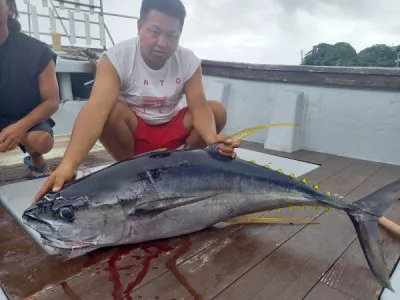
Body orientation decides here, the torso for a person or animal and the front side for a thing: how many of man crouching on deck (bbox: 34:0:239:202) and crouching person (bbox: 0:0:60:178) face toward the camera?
2

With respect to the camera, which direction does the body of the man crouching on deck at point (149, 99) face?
toward the camera

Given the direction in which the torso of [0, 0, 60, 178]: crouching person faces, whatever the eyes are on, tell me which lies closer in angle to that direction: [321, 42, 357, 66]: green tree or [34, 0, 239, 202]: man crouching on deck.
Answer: the man crouching on deck

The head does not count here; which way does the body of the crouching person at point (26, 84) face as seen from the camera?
toward the camera

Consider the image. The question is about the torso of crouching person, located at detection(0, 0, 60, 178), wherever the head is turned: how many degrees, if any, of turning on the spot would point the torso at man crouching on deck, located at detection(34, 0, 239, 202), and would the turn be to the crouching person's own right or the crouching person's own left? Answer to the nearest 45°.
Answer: approximately 45° to the crouching person's own left

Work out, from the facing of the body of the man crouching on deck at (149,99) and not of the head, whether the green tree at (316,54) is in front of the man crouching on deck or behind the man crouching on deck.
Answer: behind

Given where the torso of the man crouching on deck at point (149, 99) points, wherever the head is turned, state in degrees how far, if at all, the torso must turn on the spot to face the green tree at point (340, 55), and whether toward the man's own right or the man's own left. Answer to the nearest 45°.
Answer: approximately 135° to the man's own left

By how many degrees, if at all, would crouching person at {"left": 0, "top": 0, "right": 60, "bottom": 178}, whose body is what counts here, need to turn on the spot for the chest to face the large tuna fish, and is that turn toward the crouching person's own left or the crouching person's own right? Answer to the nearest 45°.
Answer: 0° — they already face it
